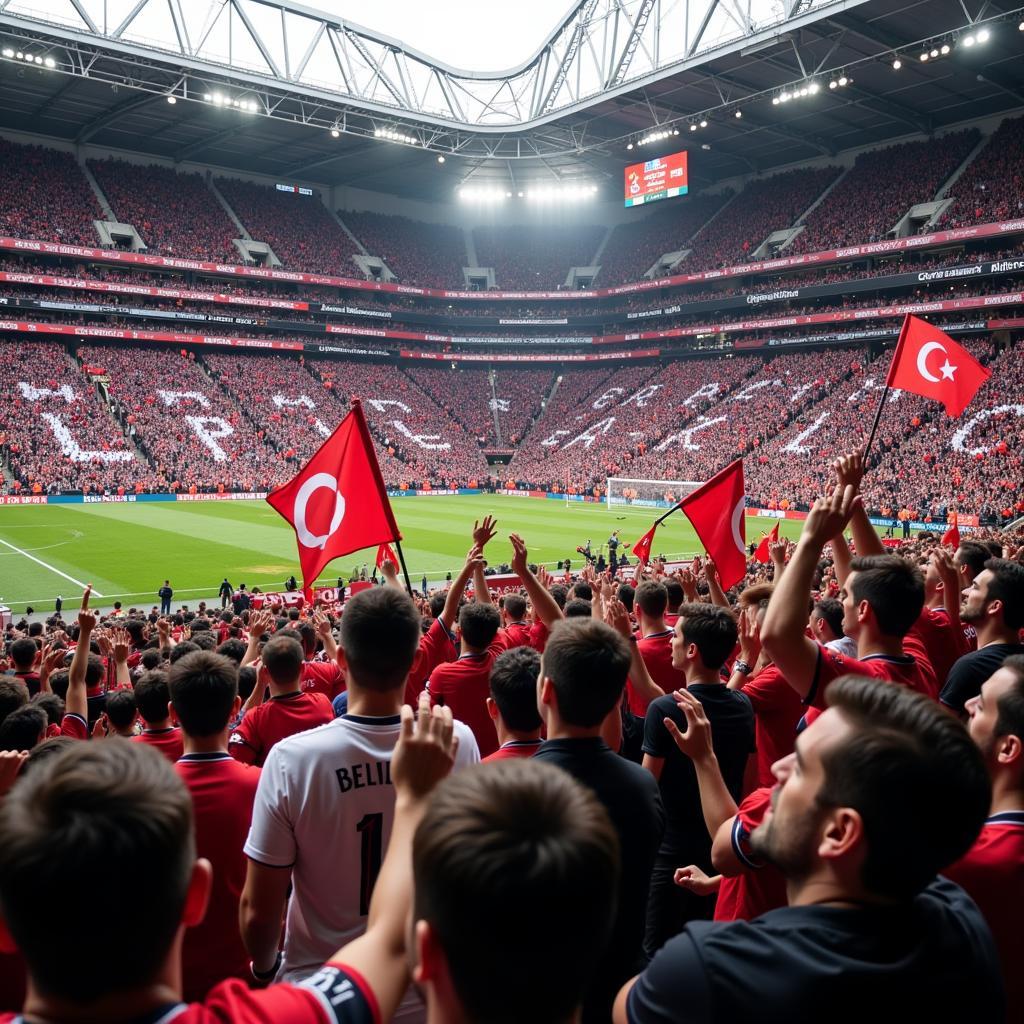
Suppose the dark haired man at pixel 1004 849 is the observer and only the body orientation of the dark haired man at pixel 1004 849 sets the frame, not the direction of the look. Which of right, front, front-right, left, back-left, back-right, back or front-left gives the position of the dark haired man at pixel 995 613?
right

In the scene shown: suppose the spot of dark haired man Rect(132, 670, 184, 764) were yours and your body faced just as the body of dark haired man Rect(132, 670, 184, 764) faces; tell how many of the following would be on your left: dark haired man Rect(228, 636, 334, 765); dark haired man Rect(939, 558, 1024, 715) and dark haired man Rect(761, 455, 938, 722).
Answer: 0

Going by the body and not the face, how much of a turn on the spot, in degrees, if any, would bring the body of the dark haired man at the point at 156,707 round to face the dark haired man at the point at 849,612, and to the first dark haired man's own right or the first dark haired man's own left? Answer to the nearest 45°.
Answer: approximately 135° to the first dark haired man's own right

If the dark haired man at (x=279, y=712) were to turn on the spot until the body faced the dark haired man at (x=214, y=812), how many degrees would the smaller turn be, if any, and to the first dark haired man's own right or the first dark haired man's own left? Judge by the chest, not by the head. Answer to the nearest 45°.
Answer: approximately 180°

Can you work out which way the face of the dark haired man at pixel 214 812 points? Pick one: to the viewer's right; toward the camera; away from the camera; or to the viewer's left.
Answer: away from the camera

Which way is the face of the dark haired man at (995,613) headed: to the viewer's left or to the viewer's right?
to the viewer's left

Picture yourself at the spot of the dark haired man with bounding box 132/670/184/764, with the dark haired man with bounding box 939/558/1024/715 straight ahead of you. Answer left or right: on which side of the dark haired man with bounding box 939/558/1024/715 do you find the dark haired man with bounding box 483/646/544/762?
right

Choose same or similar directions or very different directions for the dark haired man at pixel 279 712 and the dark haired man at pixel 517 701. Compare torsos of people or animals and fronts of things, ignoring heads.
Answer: same or similar directions

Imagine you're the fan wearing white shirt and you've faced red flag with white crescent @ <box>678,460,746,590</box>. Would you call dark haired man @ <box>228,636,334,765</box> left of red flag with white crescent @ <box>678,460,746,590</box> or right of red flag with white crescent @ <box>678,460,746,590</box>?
left

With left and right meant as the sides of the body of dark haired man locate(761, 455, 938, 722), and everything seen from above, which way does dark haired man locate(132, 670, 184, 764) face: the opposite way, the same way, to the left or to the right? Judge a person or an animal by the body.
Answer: the same way

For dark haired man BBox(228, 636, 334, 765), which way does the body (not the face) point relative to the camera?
away from the camera

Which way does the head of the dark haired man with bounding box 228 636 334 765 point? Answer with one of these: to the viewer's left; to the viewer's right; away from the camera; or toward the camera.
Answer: away from the camera

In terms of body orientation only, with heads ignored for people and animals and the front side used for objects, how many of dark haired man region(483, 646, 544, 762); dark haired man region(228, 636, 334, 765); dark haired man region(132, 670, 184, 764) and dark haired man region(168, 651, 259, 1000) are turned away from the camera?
4

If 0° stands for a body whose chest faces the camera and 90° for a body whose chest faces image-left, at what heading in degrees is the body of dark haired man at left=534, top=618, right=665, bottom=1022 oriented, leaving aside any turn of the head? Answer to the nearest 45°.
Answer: approximately 135°

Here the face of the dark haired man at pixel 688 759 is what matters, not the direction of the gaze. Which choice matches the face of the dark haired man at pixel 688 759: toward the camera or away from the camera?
away from the camera

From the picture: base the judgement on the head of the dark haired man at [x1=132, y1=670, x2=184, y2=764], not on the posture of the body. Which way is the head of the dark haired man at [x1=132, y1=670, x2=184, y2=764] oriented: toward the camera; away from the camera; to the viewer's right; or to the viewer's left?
away from the camera

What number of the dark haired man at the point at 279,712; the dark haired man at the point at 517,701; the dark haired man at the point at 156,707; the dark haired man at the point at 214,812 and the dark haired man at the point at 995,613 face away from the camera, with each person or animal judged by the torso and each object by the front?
4

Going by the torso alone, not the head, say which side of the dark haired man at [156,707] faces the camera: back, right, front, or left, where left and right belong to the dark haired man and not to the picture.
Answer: back

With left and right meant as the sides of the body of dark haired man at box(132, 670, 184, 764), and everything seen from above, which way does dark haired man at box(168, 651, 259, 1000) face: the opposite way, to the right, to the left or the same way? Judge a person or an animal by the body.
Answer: the same way

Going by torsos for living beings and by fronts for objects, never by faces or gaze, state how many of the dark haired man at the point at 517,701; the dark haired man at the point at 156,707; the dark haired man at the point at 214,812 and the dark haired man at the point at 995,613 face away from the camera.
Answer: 3

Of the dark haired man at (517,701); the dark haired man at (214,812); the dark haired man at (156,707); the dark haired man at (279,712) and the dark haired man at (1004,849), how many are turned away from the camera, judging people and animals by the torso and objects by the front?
4

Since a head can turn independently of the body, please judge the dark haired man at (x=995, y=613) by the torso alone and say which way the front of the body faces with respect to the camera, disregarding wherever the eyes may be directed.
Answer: to the viewer's left

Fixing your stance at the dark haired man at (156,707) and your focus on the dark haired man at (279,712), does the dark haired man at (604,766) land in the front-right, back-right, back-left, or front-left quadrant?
front-right

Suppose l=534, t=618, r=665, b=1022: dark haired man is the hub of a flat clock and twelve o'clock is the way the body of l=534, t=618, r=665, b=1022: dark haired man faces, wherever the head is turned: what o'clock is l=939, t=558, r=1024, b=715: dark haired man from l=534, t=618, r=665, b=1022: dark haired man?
l=939, t=558, r=1024, b=715: dark haired man is roughly at 3 o'clock from l=534, t=618, r=665, b=1022: dark haired man.

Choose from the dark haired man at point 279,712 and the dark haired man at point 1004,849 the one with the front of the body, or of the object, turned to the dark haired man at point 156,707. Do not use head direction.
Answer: the dark haired man at point 1004,849

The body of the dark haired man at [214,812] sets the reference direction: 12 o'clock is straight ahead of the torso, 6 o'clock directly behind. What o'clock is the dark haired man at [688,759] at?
the dark haired man at [688,759] is roughly at 3 o'clock from the dark haired man at [214,812].
